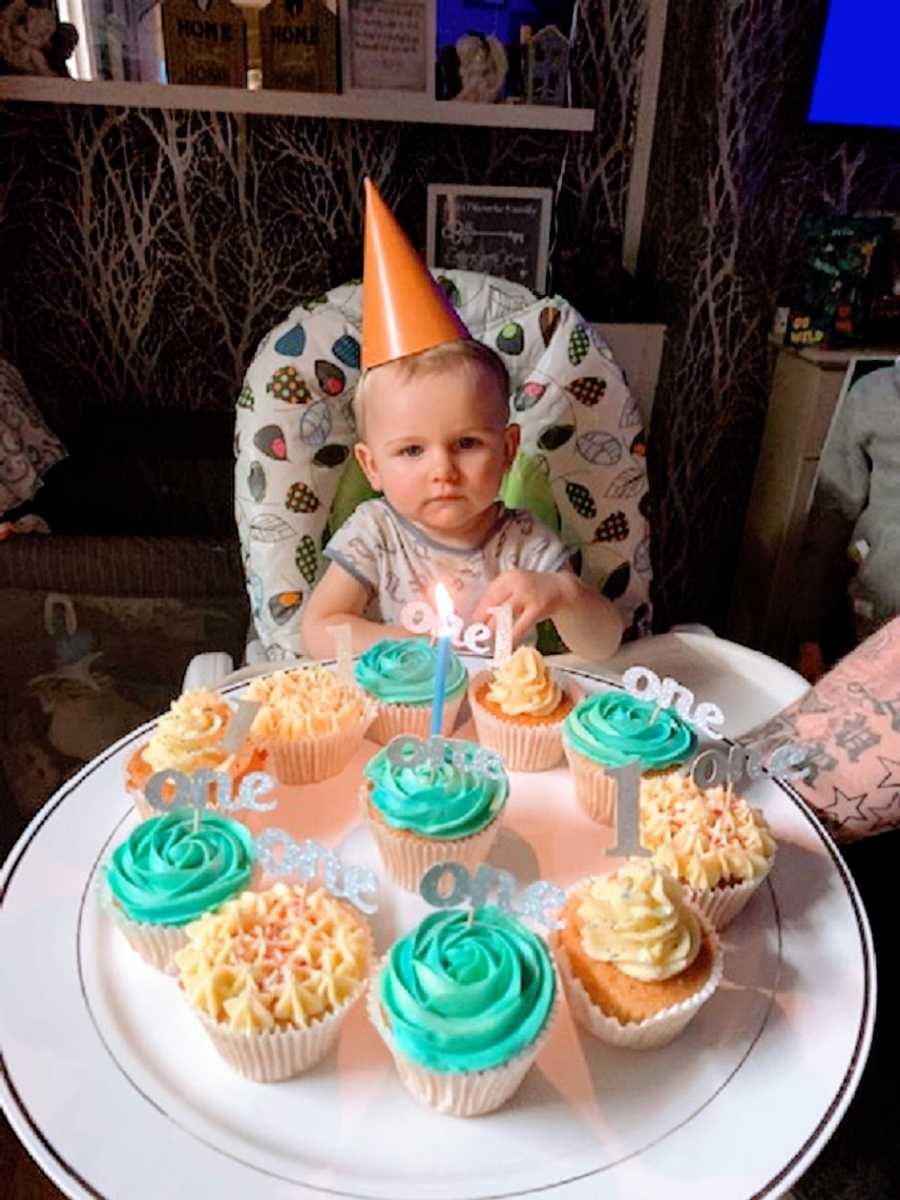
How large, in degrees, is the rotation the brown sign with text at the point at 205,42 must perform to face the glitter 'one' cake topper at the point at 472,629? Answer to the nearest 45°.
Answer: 0° — it already faces it

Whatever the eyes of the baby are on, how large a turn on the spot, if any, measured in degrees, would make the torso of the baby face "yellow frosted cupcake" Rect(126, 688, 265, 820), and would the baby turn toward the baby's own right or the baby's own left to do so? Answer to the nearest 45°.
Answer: approximately 45° to the baby's own right

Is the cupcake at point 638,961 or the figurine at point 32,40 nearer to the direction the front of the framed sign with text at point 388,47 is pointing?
the cupcake

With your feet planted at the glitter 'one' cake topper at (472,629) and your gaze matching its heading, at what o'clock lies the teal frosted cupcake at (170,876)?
The teal frosted cupcake is roughly at 1 o'clock from the glitter 'one' cake topper.

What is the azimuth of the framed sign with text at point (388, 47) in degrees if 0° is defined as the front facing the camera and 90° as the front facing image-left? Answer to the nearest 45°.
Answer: approximately 0°
